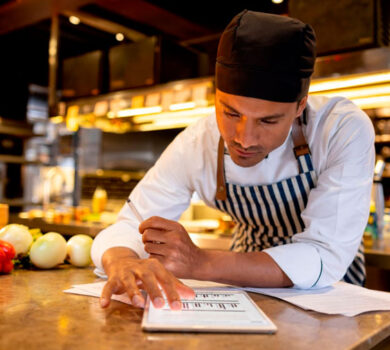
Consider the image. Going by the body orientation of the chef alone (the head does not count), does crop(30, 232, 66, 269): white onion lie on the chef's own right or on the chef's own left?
on the chef's own right

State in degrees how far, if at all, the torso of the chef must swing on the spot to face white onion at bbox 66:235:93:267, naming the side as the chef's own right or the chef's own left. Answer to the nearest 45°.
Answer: approximately 45° to the chef's own right

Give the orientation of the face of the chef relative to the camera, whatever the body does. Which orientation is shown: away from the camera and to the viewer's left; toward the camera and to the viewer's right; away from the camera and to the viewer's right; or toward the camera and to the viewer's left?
toward the camera and to the viewer's left

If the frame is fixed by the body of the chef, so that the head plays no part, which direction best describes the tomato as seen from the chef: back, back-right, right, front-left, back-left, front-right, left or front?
front-right

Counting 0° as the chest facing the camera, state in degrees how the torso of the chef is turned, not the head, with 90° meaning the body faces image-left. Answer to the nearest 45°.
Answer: approximately 45°
